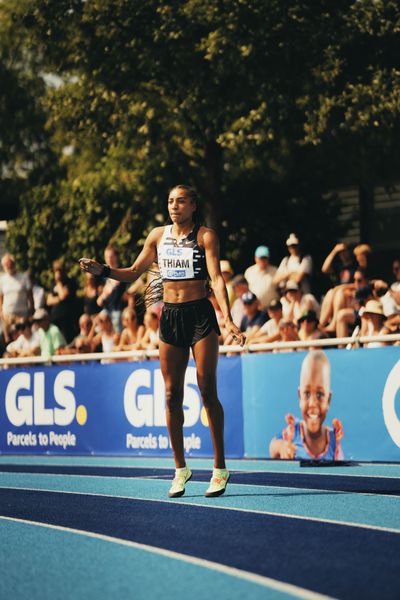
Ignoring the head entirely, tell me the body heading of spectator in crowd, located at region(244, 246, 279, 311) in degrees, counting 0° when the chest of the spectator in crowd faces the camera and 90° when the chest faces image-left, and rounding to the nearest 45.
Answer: approximately 0°

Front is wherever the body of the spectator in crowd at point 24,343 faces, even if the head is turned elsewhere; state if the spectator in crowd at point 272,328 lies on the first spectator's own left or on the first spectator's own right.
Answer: on the first spectator's own left

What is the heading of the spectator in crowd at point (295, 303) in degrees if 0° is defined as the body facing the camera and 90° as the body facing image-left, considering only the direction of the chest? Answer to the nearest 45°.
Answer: approximately 45°

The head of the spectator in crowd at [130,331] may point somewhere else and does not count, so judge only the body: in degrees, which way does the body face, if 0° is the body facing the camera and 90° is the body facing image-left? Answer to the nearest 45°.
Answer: approximately 45°

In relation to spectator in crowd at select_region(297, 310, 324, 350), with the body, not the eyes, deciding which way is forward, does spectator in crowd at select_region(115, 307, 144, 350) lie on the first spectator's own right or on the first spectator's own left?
on the first spectator's own right

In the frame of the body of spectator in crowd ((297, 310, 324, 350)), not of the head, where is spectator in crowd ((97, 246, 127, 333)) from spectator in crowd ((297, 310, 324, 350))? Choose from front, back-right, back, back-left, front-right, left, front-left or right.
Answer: right

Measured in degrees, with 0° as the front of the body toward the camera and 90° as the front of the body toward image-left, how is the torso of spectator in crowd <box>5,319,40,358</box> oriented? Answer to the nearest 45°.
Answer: approximately 45°

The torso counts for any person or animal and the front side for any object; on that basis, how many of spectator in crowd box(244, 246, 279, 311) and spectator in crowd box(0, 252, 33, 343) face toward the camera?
2

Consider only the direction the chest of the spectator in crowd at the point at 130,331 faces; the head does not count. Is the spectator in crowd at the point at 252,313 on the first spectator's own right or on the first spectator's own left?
on the first spectator's own left
